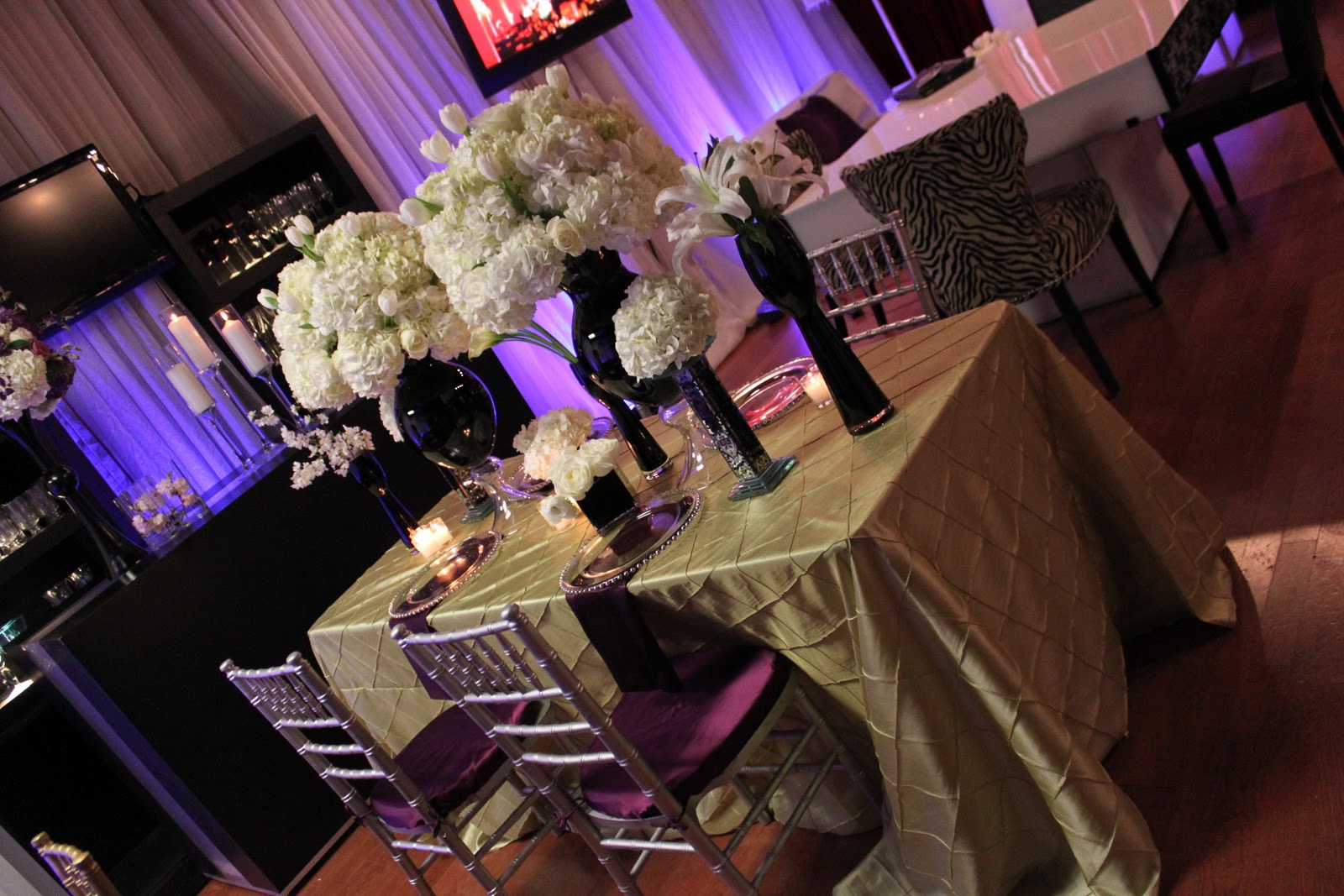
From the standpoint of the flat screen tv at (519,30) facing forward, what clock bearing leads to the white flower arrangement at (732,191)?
The white flower arrangement is roughly at 12 o'clock from the flat screen tv.

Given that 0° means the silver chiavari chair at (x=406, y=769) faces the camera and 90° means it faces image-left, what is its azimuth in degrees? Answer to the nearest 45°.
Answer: approximately 225°

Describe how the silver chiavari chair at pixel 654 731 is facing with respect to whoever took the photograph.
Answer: facing away from the viewer and to the right of the viewer

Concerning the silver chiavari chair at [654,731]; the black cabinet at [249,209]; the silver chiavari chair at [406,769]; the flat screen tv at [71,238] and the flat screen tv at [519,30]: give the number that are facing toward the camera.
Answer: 3

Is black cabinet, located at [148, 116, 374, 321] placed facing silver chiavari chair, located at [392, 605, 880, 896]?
yes

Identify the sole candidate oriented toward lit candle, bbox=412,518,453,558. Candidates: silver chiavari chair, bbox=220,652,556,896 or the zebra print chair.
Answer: the silver chiavari chair

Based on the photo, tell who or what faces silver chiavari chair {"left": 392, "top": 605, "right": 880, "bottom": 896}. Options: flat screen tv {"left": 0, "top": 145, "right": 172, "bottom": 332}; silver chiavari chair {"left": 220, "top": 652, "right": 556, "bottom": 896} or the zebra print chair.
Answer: the flat screen tv

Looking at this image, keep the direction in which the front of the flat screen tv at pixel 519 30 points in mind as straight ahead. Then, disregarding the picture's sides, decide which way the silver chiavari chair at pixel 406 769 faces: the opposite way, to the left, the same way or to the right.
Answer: the opposite way

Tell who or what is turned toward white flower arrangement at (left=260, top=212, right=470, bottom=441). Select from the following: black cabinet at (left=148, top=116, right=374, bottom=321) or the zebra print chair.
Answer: the black cabinet

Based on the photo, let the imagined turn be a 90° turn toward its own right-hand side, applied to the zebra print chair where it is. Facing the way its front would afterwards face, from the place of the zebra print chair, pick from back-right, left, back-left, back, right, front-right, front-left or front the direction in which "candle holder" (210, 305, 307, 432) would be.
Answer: back-right

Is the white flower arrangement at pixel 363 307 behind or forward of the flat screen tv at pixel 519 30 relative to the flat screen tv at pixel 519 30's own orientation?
forward

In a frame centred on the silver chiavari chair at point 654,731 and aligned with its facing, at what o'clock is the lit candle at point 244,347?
The lit candle is roughly at 10 o'clock from the silver chiavari chair.

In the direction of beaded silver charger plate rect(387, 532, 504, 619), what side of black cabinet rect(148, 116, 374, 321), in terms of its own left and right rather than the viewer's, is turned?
front

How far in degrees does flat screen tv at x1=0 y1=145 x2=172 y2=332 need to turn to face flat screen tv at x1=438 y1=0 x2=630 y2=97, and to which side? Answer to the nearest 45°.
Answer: approximately 135° to its left
